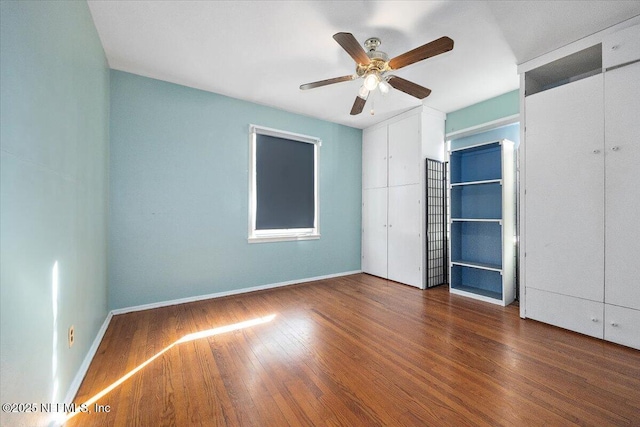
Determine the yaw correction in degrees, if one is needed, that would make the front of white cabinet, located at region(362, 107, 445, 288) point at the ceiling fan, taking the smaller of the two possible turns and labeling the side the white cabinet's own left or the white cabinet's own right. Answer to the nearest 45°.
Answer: approximately 45° to the white cabinet's own left

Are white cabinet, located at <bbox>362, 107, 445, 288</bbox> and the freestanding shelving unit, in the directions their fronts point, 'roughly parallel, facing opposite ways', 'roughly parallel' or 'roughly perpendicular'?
roughly parallel

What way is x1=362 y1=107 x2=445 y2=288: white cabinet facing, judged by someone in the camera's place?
facing the viewer and to the left of the viewer

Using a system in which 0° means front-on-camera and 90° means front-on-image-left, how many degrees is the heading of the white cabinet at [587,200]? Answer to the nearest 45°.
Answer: approximately 45°

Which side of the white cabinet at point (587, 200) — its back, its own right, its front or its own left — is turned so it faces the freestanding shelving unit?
right

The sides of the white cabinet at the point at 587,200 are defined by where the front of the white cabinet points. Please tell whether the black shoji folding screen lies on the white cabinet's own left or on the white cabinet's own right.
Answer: on the white cabinet's own right

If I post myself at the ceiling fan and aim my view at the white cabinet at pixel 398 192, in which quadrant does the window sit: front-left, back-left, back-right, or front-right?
front-left

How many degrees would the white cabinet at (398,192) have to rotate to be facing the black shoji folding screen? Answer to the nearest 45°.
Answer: approximately 135° to its left

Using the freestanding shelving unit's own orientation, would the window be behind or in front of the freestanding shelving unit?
in front

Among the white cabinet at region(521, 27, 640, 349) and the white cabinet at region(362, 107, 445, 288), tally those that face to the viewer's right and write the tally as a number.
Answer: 0

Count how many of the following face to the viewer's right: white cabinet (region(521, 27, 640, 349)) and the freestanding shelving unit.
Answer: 0

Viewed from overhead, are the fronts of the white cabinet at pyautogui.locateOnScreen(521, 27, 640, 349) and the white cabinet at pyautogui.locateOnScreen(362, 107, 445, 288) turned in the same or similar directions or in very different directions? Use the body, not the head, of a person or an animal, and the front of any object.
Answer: same or similar directions

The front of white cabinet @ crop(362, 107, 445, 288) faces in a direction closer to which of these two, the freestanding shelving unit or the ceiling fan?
the ceiling fan

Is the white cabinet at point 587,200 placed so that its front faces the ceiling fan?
yes

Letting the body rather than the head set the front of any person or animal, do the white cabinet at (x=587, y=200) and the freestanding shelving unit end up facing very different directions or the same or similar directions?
same or similar directions
